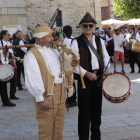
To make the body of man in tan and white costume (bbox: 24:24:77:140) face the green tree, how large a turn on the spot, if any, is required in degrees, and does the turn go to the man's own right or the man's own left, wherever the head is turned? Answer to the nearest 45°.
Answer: approximately 135° to the man's own left

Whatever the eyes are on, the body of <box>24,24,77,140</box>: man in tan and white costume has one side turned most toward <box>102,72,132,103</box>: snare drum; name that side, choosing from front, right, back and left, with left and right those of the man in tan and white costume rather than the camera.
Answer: left

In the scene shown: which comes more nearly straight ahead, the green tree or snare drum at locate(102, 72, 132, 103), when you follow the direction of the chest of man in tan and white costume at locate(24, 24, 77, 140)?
the snare drum

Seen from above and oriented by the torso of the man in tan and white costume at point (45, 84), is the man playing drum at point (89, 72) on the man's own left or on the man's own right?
on the man's own left

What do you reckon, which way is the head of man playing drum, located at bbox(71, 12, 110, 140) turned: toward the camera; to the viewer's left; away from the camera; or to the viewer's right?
toward the camera

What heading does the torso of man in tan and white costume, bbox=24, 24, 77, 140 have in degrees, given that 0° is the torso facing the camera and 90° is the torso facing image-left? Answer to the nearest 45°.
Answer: approximately 315°

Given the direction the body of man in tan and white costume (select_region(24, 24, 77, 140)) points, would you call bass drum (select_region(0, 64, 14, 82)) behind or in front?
behind
